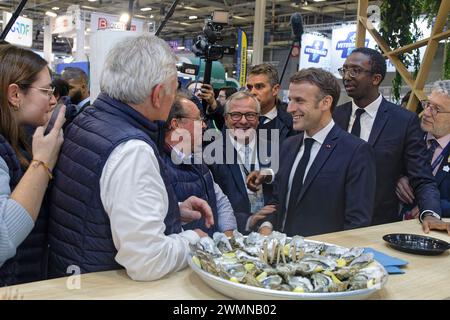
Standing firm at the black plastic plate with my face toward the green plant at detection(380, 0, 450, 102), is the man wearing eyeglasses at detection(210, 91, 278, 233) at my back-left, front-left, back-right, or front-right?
front-left

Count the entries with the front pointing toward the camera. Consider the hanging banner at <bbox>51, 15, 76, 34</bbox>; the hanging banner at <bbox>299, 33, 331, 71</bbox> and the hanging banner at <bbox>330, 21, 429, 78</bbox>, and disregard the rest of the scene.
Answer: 3

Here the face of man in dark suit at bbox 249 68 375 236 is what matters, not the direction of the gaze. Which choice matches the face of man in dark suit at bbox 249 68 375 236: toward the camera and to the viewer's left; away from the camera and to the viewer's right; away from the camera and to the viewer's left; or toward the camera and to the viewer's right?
toward the camera and to the viewer's left

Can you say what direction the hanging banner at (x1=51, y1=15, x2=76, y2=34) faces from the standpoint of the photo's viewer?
facing the viewer

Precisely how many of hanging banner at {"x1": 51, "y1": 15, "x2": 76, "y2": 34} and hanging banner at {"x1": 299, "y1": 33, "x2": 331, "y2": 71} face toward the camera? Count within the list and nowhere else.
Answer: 2

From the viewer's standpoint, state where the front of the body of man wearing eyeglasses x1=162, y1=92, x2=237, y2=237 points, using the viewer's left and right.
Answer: facing the viewer and to the right of the viewer

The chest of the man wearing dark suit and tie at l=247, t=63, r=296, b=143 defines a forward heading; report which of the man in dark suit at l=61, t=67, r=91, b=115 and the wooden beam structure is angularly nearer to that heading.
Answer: the man in dark suit

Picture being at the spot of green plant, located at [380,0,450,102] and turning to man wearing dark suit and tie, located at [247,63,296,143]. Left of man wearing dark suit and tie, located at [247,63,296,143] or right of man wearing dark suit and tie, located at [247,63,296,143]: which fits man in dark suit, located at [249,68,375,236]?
left

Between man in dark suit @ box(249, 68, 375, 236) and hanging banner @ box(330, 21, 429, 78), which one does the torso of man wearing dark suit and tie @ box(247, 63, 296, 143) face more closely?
the man in dark suit

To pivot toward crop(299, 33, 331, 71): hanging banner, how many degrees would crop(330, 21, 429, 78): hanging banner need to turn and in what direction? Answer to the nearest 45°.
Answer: approximately 135° to its right

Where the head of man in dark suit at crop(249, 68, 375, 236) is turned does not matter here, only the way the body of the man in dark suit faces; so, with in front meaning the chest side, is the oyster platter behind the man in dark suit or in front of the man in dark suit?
in front

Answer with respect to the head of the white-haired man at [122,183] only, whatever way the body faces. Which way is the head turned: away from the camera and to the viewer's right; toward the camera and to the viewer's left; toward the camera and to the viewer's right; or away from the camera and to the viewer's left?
away from the camera and to the viewer's right

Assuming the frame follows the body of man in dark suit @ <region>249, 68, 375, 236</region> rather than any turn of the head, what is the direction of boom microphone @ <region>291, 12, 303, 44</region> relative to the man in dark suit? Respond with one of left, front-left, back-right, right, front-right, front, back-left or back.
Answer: back-right

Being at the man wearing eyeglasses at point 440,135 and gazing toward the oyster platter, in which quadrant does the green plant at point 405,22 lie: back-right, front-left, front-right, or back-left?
back-right

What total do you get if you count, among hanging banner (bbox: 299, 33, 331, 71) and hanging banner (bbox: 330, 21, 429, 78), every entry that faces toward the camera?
2

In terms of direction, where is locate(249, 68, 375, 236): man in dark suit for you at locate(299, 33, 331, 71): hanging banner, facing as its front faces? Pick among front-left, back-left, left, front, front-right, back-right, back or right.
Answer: front

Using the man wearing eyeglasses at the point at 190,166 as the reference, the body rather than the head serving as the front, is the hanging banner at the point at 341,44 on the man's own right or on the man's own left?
on the man's own left
